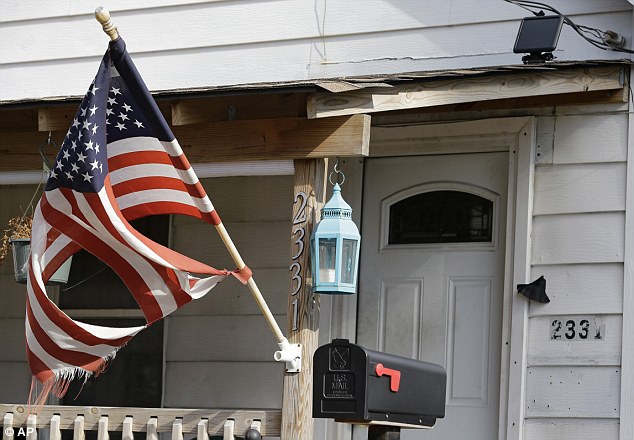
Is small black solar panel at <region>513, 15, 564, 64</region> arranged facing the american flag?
no

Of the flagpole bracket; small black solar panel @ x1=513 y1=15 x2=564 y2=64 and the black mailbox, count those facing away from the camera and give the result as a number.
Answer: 0

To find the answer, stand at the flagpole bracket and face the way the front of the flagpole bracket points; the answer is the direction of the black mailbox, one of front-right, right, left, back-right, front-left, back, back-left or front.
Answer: front-left

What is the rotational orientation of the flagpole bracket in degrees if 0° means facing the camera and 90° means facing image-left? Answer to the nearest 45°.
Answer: approximately 45°

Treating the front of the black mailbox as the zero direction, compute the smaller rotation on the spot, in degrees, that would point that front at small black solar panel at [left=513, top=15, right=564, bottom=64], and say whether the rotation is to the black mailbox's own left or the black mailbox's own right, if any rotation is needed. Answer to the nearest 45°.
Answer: approximately 135° to the black mailbox's own right

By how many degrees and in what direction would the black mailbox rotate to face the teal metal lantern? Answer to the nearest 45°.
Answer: approximately 135° to its right

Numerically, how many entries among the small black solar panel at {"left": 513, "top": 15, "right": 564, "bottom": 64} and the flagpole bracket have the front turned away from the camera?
0

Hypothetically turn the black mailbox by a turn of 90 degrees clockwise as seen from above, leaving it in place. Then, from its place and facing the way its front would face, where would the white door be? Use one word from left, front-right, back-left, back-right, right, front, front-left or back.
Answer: front-right

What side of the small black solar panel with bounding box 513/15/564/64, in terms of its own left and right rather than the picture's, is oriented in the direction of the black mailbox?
front

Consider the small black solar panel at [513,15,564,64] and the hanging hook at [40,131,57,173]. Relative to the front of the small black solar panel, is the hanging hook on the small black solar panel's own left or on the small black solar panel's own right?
on the small black solar panel's own right

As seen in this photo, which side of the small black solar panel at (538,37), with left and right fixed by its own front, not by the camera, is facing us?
front

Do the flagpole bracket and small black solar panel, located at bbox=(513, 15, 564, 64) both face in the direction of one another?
no

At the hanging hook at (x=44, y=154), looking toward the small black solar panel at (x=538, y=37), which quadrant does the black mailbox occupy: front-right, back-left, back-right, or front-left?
front-right

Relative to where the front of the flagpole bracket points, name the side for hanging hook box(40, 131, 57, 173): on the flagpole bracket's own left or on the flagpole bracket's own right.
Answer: on the flagpole bracket's own right
